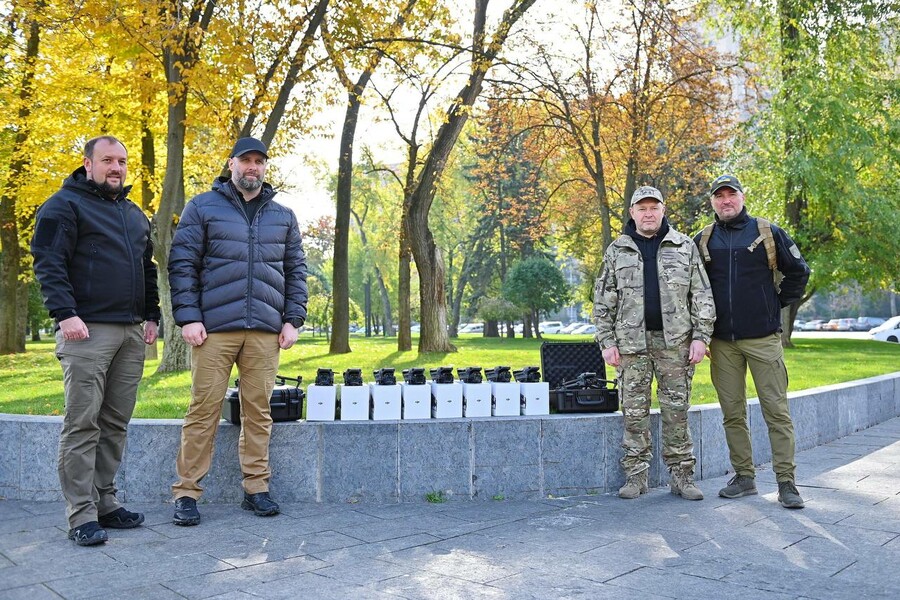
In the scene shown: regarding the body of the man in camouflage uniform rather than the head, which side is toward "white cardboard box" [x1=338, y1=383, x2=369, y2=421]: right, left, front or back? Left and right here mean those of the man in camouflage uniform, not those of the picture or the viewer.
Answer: right

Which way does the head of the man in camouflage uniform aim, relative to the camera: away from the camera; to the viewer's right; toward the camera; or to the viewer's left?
toward the camera

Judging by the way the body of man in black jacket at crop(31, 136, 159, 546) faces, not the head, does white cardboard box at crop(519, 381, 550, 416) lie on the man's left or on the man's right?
on the man's left

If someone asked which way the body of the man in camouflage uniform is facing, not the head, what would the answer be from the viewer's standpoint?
toward the camera

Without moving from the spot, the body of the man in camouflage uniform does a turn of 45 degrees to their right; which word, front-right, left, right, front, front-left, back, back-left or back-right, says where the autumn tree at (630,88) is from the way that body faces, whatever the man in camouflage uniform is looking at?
back-right

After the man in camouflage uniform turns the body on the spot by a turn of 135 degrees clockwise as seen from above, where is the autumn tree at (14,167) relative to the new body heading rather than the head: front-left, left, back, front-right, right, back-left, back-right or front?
front

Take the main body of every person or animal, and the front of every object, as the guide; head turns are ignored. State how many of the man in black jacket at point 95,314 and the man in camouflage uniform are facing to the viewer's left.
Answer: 0

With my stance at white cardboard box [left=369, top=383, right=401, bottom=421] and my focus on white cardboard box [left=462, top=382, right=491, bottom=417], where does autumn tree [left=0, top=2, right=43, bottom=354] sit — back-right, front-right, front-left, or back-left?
back-left

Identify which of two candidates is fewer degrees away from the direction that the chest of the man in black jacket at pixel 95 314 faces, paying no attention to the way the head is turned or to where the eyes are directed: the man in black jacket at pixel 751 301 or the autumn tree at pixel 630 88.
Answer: the man in black jacket

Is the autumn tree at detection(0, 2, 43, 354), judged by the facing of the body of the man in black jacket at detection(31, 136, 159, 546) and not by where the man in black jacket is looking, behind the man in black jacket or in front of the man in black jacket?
behind

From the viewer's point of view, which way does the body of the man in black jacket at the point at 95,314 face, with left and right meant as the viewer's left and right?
facing the viewer and to the right of the viewer

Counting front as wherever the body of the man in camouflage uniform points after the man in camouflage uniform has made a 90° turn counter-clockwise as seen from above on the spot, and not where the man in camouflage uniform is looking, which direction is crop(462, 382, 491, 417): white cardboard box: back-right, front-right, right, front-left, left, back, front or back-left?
back

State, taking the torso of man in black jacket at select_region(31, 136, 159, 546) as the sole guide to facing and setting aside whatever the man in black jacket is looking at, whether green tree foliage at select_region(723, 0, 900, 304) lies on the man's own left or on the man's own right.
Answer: on the man's own left

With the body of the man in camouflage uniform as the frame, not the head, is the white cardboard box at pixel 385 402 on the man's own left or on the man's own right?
on the man's own right

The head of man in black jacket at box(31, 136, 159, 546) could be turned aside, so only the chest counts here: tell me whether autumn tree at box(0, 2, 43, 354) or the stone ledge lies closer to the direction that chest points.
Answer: the stone ledge

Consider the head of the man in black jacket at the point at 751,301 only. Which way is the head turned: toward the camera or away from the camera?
toward the camera
